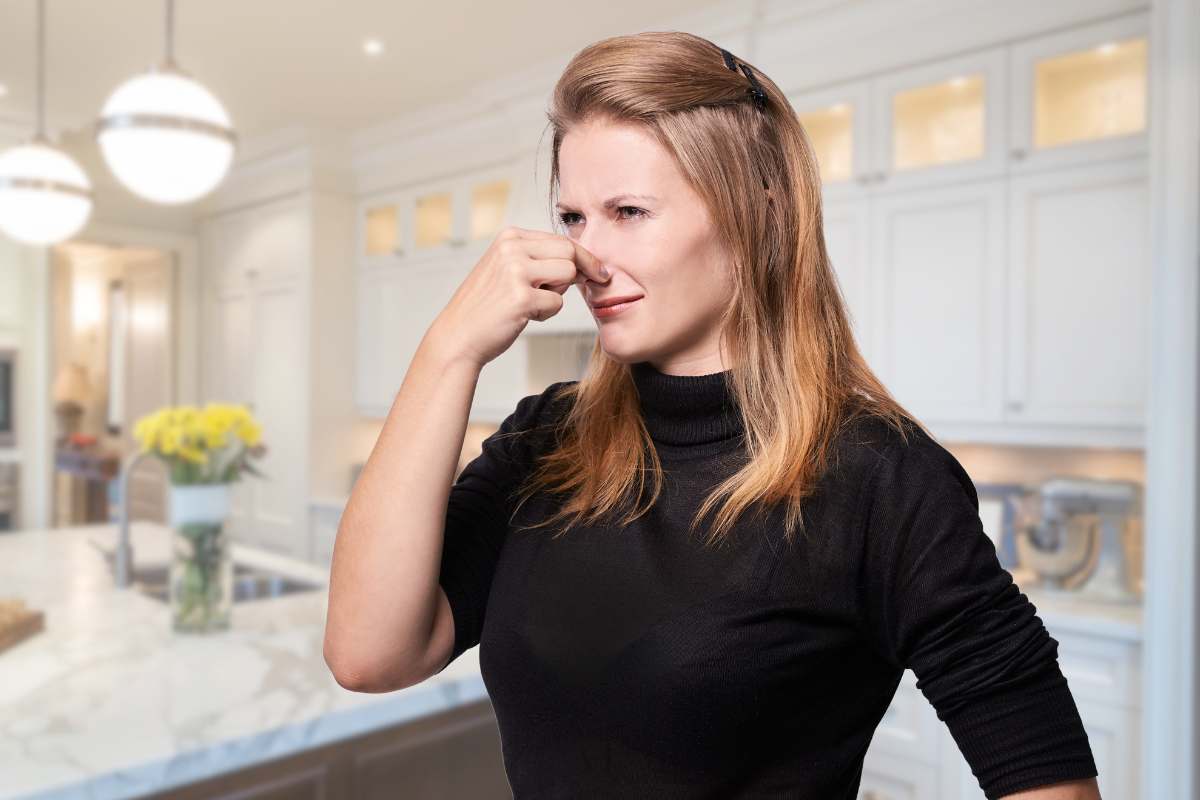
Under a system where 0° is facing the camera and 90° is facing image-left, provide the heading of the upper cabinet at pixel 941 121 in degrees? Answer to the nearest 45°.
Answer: approximately 45°

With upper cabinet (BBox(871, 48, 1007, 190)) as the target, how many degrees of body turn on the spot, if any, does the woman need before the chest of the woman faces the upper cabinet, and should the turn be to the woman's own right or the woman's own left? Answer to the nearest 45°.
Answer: approximately 135° to the woman's own right

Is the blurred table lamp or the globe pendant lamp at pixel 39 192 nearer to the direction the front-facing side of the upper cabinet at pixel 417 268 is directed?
the globe pendant lamp

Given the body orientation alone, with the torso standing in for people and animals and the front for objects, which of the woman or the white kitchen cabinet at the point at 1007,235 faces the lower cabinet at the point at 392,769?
the white kitchen cabinet

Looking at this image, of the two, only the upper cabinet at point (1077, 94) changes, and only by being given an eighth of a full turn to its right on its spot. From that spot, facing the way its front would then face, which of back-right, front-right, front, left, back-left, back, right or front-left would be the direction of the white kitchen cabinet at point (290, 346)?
front

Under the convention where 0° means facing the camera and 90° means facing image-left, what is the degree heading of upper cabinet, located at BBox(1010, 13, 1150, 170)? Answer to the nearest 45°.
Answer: approximately 45°

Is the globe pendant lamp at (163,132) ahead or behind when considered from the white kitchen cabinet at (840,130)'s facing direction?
ahead

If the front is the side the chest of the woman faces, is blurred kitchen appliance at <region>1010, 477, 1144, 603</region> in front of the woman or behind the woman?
behind

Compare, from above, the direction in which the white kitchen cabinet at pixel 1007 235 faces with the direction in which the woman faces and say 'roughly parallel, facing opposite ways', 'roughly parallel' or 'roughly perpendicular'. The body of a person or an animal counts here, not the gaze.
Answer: roughly parallel

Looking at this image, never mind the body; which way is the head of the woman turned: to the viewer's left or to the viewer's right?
to the viewer's left

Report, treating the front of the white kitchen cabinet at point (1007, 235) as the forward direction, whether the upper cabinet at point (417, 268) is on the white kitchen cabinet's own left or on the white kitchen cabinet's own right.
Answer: on the white kitchen cabinet's own right

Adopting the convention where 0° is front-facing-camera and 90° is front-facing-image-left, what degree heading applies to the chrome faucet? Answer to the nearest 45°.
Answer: approximately 270°

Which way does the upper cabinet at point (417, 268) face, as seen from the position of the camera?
facing the viewer and to the left of the viewer

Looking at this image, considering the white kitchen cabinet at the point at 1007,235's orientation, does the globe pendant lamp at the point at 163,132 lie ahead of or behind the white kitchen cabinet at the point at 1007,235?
ahead

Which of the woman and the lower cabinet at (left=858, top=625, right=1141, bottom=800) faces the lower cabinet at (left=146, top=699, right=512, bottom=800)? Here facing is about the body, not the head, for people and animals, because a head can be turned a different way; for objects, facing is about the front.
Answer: the lower cabinet at (left=858, top=625, right=1141, bottom=800)

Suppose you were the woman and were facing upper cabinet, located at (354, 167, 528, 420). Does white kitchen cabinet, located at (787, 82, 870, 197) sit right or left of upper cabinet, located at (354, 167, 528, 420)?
right
